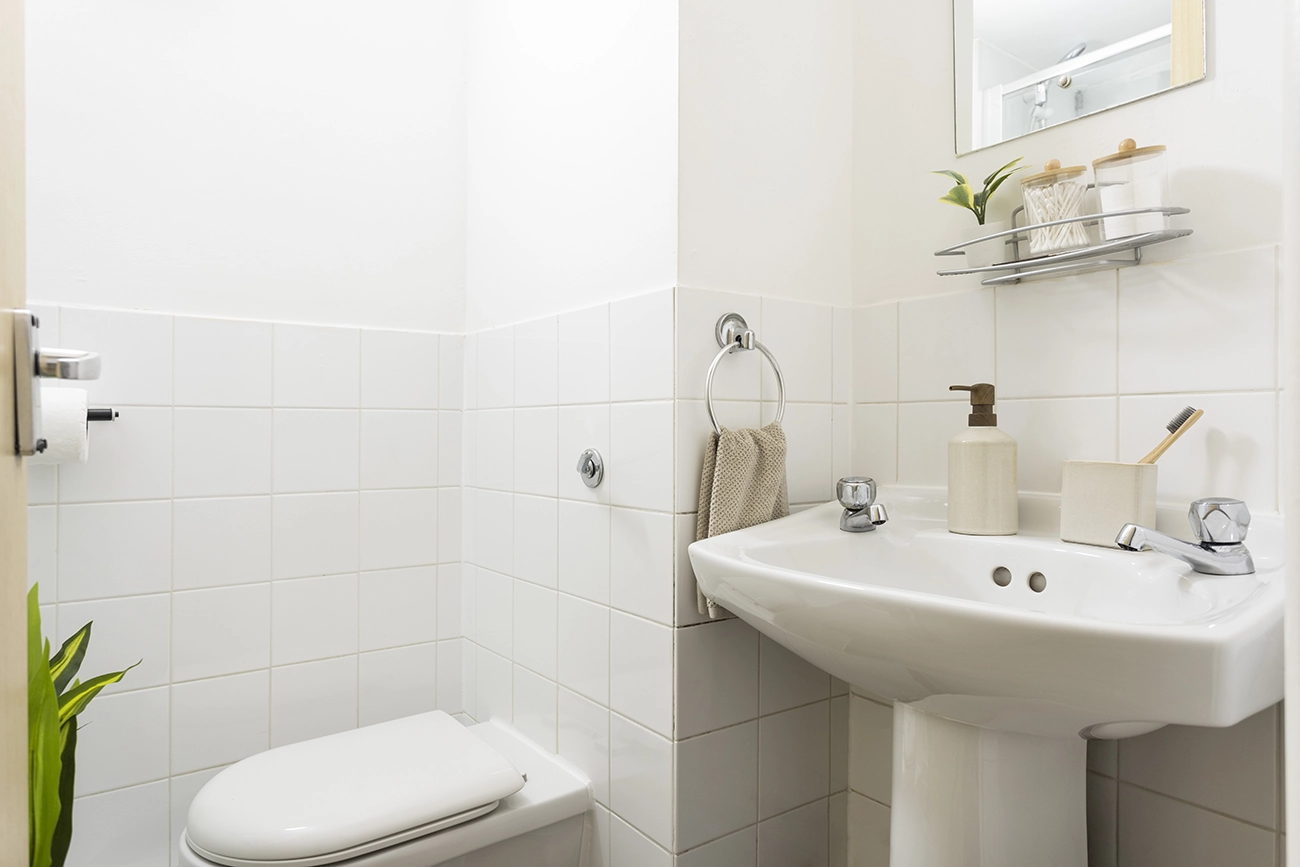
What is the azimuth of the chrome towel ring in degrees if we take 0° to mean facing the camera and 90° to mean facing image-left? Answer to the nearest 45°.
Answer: approximately 315°

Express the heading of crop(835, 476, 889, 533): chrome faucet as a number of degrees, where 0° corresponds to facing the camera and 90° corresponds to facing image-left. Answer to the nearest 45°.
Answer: approximately 315°

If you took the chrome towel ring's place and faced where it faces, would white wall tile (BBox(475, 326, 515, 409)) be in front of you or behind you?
behind

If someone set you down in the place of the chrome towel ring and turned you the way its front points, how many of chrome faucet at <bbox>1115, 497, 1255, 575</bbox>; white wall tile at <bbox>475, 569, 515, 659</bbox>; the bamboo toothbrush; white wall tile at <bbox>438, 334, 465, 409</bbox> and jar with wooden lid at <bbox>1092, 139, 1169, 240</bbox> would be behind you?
2

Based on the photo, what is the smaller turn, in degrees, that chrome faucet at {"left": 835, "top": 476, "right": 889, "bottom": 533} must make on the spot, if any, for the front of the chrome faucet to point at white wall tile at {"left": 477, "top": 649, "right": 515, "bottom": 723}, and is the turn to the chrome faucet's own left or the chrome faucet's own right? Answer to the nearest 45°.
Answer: approximately 135° to the chrome faucet's own right
